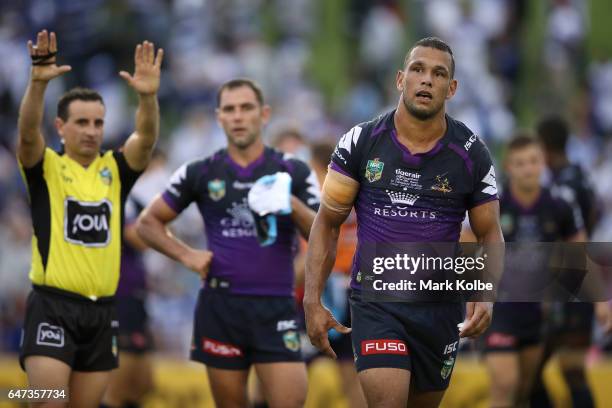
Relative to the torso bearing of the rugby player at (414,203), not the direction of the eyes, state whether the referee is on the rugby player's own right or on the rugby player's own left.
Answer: on the rugby player's own right

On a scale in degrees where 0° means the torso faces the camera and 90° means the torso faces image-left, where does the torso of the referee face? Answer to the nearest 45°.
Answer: approximately 315°

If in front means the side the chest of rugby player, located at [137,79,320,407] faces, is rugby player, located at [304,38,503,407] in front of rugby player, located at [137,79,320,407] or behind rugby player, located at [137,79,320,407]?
in front

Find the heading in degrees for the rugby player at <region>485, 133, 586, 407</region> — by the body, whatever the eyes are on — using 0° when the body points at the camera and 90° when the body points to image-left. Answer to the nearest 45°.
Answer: approximately 0°

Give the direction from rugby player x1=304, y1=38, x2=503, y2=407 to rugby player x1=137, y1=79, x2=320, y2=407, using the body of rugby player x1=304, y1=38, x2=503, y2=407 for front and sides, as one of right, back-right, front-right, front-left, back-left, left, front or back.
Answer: back-right

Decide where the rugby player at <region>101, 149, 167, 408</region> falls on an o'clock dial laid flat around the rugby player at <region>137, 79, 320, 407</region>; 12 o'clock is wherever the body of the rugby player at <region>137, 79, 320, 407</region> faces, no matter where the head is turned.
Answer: the rugby player at <region>101, 149, 167, 408</region> is roughly at 5 o'clock from the rugby player at <region>137, 79, 320, 407</region>.

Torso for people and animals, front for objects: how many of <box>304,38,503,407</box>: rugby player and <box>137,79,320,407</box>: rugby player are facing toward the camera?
2
